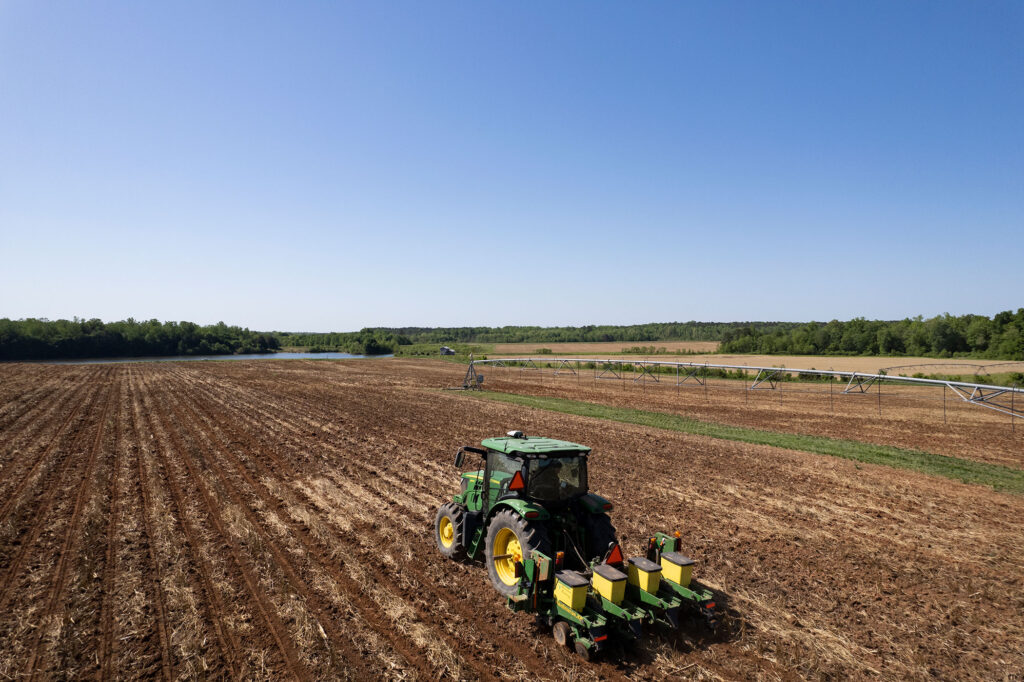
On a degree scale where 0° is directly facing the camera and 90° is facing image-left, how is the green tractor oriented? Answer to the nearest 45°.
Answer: approximately 135°
